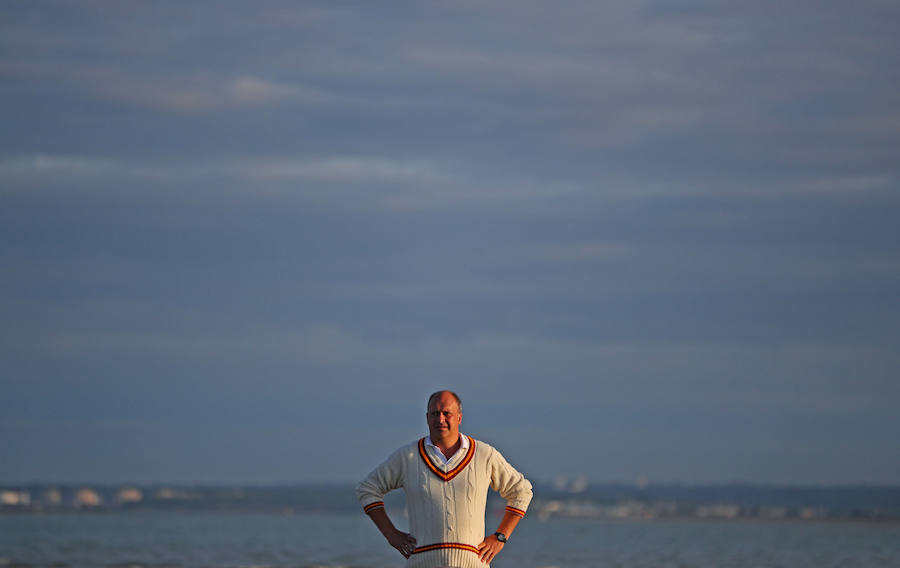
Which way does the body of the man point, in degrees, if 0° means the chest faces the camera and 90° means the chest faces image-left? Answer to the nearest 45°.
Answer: approximately 0°
